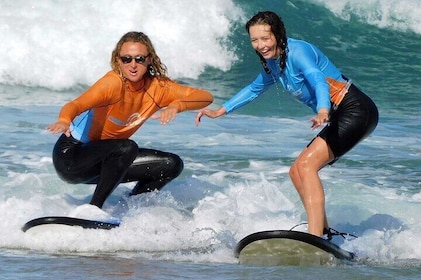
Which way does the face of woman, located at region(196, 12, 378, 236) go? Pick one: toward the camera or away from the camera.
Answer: toward the camera

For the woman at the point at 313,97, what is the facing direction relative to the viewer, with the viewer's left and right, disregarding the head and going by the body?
facing the viewer and to the left of the viewer

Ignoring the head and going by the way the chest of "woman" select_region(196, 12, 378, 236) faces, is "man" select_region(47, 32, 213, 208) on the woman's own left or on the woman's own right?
on the woman's own right

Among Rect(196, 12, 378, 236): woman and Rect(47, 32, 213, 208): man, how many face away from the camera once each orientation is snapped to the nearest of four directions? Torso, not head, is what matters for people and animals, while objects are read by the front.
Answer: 0

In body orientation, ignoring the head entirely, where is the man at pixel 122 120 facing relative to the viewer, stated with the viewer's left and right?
facing the viewer and to the right of the viewer

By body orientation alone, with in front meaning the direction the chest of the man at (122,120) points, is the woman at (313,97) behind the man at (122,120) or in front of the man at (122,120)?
in front
